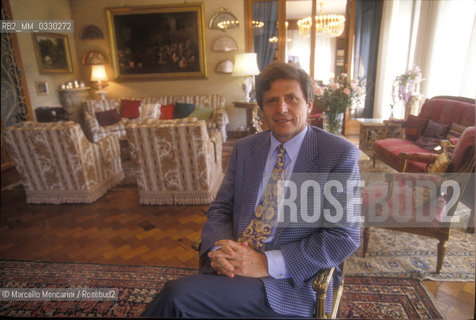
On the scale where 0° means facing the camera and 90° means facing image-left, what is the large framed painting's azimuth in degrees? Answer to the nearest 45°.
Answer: approximately 0°

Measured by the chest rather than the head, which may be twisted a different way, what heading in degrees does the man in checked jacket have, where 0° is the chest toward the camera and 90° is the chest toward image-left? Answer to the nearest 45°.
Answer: approximately 45°

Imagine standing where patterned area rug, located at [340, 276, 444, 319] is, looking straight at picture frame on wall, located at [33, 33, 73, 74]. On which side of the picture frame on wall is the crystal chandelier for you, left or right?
right

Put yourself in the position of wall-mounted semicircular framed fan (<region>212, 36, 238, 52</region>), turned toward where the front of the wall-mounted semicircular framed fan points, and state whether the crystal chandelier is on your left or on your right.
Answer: on your left

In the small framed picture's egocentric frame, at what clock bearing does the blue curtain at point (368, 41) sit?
The blue curtain is roughly at 10 o'clock from the small framed picture.

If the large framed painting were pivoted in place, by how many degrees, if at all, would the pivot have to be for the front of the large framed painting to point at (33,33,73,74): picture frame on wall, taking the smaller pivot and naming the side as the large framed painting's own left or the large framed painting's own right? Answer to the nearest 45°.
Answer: approximately 90° to the large framed painting's own right

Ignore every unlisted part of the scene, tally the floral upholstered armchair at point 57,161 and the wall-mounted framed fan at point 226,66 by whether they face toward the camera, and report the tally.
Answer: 1

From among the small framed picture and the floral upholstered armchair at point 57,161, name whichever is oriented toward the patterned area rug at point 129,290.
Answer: the small framed picture
